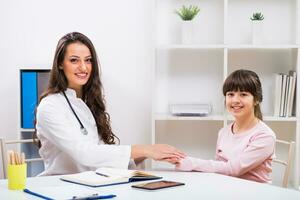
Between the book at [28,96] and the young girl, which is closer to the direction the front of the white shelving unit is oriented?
the young girl

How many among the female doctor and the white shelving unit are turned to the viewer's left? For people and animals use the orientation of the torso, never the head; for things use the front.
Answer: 0

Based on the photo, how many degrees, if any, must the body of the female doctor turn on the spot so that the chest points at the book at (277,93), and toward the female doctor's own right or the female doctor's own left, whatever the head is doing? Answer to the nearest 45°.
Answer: approximately 90° to the female doctor's own left

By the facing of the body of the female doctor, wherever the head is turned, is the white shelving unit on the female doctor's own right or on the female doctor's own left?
on the female doctor's own left

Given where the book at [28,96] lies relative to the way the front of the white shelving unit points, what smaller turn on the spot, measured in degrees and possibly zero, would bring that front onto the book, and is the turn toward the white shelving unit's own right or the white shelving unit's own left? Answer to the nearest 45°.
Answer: approximately 90° to the white shelving unit's own right

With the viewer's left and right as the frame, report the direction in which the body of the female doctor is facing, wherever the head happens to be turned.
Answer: facing the viewer and to the right of the viewer

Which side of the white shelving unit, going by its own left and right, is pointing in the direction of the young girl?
front

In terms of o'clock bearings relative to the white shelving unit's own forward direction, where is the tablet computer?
The tablet computer is roughly at 12 o'clock from the white shelving unit.

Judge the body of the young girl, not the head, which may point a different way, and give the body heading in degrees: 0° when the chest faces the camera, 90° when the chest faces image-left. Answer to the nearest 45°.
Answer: approximately 45°

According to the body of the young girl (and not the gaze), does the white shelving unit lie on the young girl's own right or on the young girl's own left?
on the young girl's own right

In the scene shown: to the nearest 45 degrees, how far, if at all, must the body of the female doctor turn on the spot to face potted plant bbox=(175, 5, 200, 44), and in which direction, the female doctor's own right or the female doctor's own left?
approximately 90° to the female doctor's own left

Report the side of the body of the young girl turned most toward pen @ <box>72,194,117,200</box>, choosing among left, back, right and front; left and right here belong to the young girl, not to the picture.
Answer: front

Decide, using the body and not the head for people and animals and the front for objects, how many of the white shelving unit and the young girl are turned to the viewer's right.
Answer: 0
